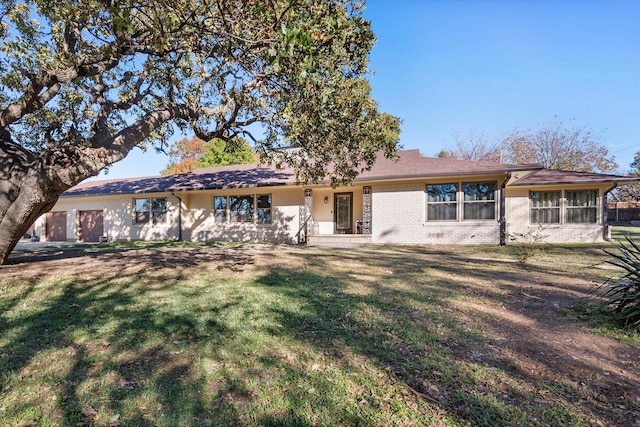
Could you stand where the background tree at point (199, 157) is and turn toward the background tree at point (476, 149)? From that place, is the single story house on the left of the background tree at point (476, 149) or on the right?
right

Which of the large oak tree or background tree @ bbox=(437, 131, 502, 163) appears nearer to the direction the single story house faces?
the large oak tree

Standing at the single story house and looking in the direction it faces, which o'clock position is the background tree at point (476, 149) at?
The background tree is roughly at 7 o'clock from the single story house.

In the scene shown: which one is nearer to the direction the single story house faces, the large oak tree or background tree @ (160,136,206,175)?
the large oak tree

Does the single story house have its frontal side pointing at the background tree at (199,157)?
no

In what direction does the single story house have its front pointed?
toward the camera

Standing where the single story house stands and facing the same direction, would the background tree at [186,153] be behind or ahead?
behind

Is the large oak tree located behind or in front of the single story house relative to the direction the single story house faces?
in front
